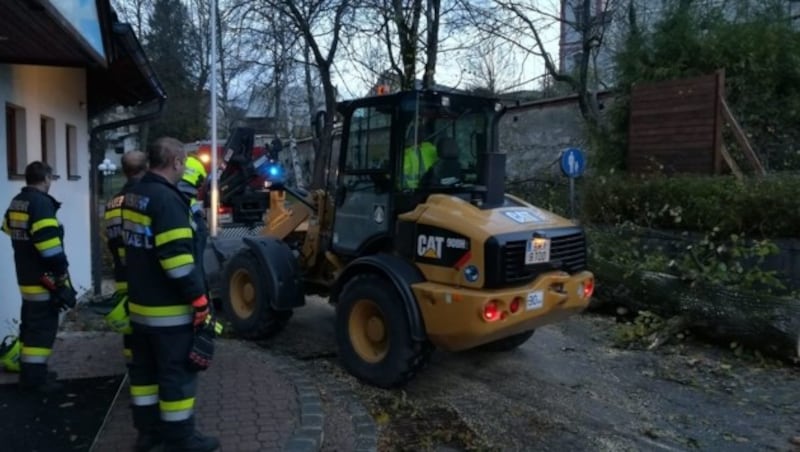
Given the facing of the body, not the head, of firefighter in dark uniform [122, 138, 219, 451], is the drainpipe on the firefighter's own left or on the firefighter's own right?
on the firefighter's own left

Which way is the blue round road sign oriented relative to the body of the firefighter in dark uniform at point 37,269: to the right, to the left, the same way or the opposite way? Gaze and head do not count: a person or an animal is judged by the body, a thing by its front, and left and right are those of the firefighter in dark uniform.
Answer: the opposite way

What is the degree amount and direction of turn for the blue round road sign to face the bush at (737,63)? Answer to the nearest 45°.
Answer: approximately 135° to its left

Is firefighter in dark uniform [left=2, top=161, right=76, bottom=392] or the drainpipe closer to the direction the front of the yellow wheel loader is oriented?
the drainpipe

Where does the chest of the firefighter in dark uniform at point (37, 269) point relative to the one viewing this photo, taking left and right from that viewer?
facing away from the viewer and to the right of the viewer

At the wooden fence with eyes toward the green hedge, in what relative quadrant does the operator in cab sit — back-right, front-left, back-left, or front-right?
front-right

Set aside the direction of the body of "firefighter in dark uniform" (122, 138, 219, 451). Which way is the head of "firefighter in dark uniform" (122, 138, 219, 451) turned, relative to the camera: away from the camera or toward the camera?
away from the camera

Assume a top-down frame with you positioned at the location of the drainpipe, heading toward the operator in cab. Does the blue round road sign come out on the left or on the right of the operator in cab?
left

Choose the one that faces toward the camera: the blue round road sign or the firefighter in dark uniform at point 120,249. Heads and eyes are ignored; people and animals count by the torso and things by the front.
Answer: the blue round road sign

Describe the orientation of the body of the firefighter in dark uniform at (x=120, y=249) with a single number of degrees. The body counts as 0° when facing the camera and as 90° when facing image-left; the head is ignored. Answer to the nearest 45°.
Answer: approximately 225°

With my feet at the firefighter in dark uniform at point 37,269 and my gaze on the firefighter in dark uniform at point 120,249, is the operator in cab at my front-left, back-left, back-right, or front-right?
front-left

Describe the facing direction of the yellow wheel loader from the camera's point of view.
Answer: facing away from the viewer and to the left of the viewer

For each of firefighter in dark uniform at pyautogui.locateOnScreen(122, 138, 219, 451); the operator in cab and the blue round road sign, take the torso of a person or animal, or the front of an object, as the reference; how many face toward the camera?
1

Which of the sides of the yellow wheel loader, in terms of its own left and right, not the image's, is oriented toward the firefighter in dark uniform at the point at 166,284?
left

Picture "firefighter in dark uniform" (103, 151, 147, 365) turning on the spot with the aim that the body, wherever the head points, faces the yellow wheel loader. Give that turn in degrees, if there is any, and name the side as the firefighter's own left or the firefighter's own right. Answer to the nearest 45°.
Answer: approximately 45° to the firefighter's own right

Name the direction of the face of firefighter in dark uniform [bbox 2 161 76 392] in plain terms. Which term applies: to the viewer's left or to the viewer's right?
to the viewer's right

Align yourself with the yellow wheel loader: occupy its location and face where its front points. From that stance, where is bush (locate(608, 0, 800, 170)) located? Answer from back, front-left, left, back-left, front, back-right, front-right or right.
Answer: right

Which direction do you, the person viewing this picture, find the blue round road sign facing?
facing the viewer

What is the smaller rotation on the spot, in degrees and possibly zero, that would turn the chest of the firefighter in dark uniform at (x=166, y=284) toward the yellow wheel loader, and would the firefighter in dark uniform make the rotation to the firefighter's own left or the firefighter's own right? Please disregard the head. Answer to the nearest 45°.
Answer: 0° — they already face it
